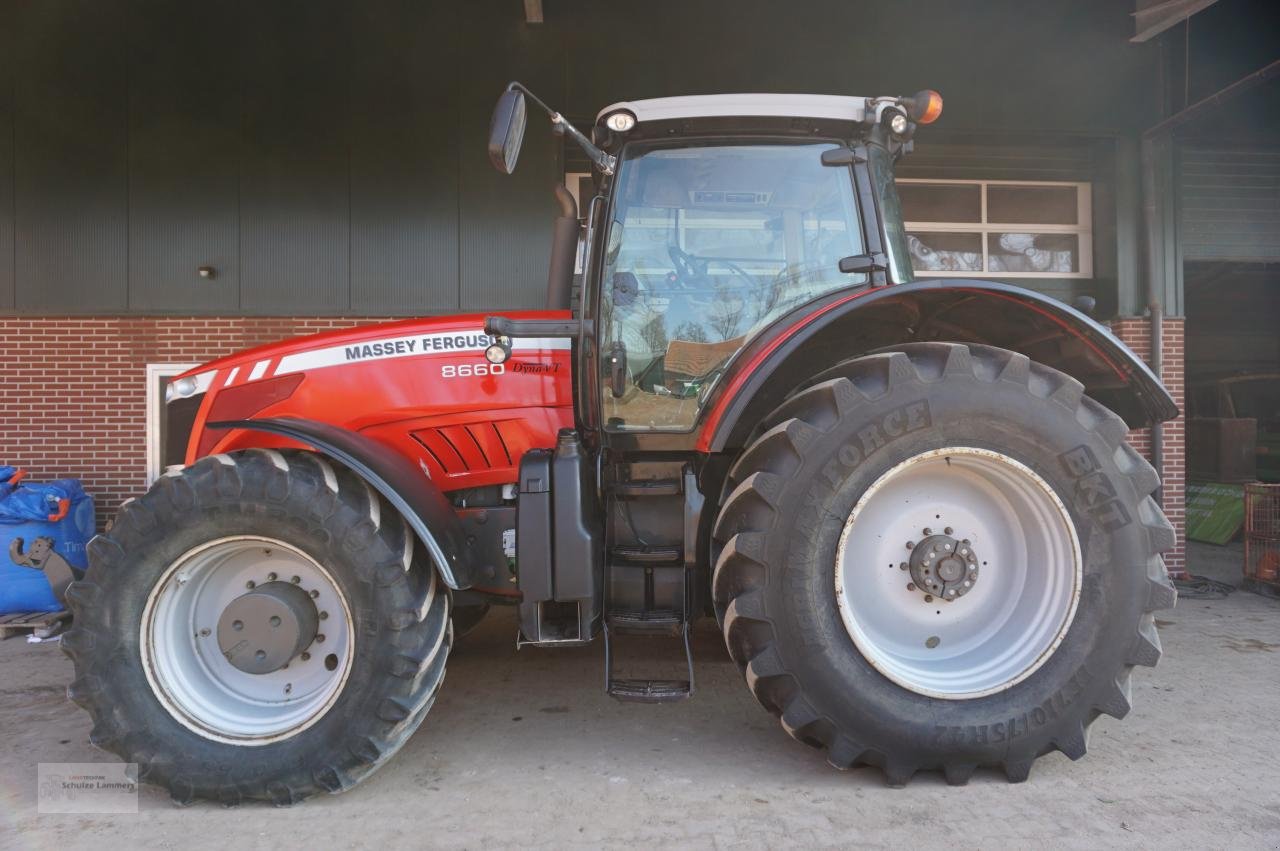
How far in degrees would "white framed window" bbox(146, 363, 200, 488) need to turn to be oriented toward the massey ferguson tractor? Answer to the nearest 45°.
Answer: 0° — it already faces it

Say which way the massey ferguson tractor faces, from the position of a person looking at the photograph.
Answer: facing to the left of the viewer

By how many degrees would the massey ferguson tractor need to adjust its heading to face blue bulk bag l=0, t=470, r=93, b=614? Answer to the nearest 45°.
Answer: approximately 45° to its right

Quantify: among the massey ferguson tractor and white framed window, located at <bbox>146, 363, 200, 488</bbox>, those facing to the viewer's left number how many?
1

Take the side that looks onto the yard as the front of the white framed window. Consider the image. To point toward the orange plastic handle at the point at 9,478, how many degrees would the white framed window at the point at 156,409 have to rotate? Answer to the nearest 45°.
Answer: approximately 45° to its right

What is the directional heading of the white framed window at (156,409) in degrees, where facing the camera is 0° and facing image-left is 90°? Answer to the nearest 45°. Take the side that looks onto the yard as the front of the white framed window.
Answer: approximately 0°

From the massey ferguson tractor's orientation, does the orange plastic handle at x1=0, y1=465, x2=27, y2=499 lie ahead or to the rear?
ahead

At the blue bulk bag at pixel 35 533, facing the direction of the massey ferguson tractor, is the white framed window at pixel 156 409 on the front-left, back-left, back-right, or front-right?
back-left
